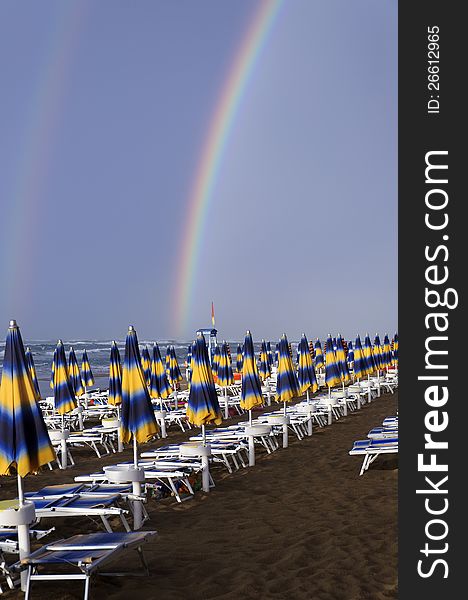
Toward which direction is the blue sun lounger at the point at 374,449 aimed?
to the viewer's left

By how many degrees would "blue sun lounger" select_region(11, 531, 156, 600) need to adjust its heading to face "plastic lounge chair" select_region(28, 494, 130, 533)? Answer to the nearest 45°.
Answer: approximately 135° to its right

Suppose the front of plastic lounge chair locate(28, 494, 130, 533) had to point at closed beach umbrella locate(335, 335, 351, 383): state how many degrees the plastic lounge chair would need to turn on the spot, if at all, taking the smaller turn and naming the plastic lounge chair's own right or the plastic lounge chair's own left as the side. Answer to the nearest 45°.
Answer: approximately 135° to the plastic lounge chair's own right

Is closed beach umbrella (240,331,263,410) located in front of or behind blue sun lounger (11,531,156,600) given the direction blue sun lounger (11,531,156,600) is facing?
behind

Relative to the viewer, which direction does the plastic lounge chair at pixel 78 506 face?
to the viewer's left

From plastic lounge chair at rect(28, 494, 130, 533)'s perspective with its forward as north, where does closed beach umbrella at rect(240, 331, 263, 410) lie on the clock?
The closed beach umbrella is roughly at 4 o'clock from the plastic lounge chair.

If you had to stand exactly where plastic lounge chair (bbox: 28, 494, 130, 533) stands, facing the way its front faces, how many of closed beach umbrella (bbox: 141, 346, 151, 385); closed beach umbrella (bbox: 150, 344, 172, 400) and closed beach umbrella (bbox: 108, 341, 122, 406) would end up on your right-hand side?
3

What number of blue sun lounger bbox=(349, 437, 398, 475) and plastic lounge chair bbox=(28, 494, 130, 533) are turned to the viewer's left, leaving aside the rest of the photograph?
2
